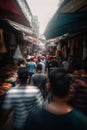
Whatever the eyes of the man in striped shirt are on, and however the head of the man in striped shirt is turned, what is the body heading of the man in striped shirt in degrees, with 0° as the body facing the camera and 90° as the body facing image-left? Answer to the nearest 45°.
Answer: approximately 180°
